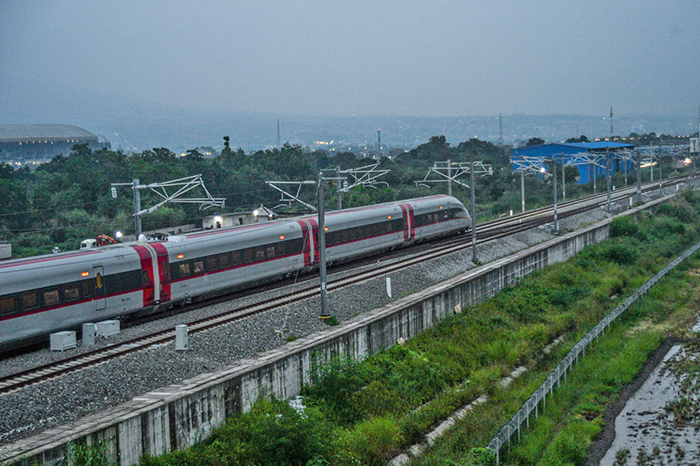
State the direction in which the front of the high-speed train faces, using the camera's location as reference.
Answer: facing away from the viewer and to the right of the viewer

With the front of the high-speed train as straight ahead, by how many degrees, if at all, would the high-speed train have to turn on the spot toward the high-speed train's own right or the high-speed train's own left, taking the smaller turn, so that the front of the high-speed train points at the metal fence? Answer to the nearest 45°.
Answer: approximately 90° to the high-speed train's own right

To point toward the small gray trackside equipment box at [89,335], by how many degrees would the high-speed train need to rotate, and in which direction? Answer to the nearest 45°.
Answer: approximately 135° to its right

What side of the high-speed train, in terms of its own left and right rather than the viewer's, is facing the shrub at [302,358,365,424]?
right

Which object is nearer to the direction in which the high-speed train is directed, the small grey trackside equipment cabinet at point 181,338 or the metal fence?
the metal fence
